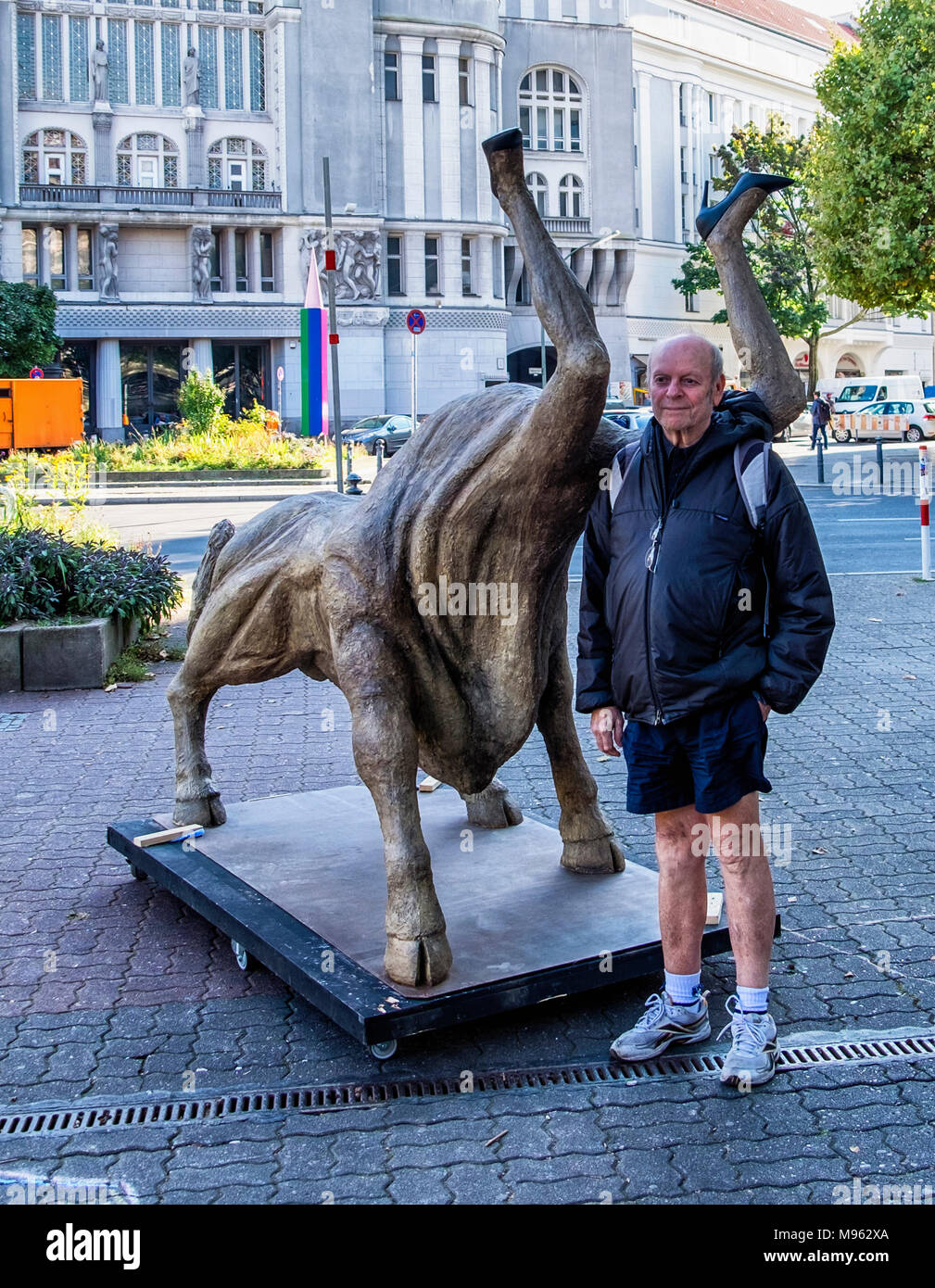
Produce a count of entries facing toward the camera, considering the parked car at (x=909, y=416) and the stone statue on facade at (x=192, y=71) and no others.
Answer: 1

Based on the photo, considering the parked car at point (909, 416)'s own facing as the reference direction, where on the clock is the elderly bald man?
The elderly bald man is roughly at 9 o'clock from the parked car.

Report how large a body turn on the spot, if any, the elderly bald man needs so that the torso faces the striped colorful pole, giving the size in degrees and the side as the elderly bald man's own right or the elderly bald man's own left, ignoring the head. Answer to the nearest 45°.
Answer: approximately 135° to the elderly bald man's own right

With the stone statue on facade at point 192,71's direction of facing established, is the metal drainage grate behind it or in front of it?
in front

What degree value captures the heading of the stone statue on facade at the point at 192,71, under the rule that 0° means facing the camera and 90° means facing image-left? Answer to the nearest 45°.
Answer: approximately 0°

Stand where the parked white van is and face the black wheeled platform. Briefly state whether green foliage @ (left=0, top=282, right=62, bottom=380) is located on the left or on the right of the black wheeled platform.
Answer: right

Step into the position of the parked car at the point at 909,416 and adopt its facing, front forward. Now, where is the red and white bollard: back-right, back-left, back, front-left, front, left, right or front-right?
left

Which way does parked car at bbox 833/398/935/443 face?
to the viewer's left

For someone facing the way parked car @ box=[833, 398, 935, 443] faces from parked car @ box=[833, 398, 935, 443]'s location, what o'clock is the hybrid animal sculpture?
The hybrid animal sculpture is roughly at 9 o'clock from the parked car.

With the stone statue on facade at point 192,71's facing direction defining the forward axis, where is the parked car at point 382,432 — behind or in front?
in front
